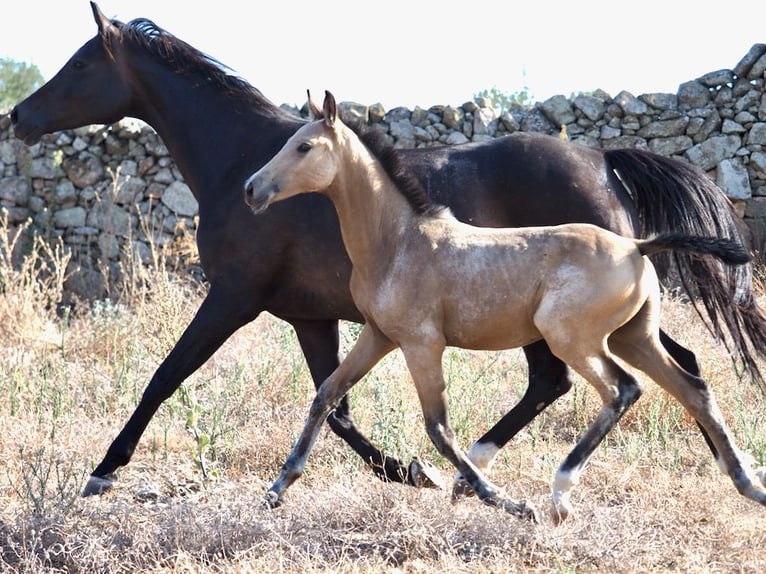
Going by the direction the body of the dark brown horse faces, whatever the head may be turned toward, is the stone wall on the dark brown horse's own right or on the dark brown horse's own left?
on the dark brown horse's own right

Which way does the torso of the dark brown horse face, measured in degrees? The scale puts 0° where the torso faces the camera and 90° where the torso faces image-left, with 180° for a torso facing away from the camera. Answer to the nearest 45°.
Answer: approximately 90°
